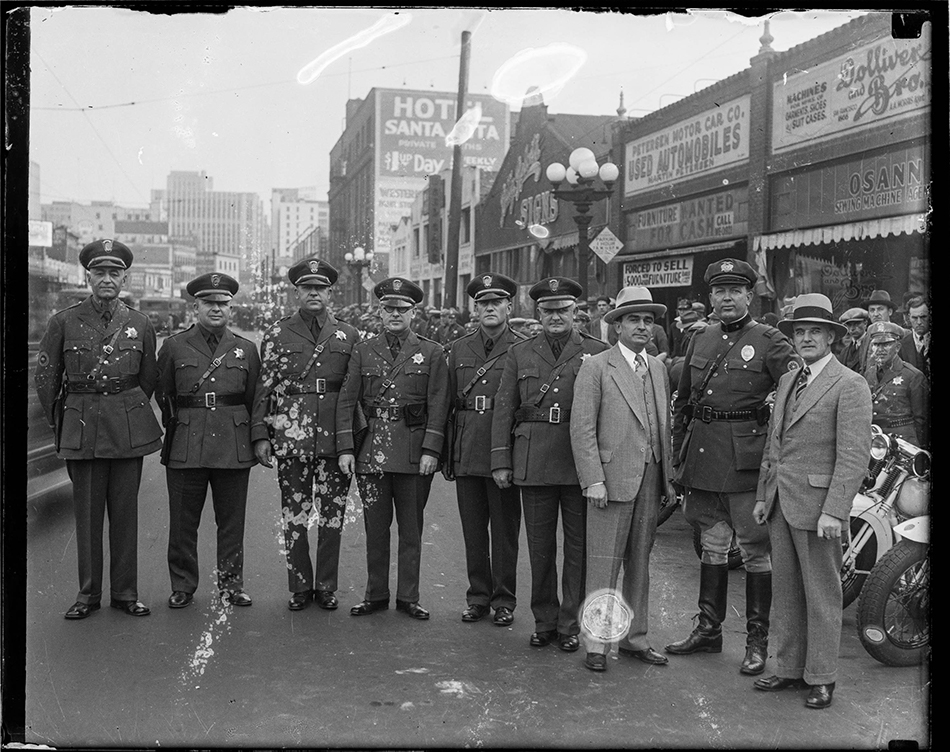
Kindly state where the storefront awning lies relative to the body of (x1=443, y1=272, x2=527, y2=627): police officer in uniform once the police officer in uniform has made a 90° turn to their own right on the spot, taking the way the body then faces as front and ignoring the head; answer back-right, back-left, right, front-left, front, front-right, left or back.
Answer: back-right

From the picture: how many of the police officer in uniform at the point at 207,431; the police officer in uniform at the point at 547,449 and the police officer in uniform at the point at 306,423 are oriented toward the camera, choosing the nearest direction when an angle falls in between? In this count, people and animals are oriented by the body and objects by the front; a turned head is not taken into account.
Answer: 3

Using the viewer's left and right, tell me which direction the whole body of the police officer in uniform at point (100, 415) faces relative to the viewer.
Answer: facing the viewer

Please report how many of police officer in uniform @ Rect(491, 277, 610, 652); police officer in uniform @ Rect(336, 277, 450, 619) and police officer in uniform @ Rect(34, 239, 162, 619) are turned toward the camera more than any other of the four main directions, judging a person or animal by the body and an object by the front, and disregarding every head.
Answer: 3

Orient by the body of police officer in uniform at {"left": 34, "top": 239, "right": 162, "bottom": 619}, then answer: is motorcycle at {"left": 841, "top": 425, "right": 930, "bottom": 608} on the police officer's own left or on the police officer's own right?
on the police officer's own left

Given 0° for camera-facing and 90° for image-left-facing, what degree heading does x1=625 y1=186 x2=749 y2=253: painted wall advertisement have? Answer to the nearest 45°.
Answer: approximately 45°

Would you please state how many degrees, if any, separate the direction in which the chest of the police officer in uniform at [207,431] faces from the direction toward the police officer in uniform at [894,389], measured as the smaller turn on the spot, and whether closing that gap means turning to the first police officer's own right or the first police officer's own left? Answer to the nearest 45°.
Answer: approximately 90° to the first police officer's own left

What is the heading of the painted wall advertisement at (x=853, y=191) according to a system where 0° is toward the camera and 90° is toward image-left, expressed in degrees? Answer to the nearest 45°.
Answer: approximately 45°

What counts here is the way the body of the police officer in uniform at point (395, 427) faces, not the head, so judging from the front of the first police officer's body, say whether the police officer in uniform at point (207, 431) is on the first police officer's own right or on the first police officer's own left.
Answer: on the first police officer's own right

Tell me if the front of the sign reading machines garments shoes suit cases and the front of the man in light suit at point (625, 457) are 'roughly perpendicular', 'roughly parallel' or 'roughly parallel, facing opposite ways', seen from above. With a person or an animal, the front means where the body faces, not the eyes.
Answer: roughly perpendicular

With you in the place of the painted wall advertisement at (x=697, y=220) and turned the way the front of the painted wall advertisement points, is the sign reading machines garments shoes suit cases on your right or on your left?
on your left

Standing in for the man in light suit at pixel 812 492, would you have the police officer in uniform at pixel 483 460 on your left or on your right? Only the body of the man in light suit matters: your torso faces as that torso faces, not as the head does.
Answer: on your right

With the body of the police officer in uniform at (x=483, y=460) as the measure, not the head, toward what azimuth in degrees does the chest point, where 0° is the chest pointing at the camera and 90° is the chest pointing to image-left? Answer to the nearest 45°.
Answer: approximately 0°
